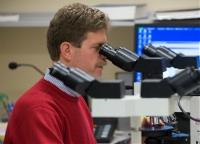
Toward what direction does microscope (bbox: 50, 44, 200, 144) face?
to the viewer's left

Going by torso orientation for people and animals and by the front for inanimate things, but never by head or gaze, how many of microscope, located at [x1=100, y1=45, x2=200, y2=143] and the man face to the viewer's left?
1

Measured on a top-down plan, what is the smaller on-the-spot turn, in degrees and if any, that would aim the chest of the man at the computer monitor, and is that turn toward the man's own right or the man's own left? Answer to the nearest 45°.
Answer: approximately 45° to the man's own left

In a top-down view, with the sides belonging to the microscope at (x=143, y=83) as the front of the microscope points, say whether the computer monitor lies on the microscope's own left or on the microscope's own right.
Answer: on the microscope's own right

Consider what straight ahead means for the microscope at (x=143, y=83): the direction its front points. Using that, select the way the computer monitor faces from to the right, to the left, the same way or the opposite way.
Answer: to the left

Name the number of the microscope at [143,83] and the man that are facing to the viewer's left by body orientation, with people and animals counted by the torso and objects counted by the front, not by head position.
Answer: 1

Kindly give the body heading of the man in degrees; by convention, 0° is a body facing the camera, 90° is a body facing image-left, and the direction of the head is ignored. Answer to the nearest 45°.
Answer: approximately 270°

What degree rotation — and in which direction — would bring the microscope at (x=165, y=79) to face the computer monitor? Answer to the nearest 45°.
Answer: approximately 90° to its right

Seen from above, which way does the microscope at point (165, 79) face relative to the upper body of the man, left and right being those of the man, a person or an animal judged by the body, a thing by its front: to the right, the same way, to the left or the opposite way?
the opposite way

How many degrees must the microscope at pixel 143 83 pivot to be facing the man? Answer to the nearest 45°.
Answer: approximately 45° to its right

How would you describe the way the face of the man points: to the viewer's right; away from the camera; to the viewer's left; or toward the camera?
to the viewer's right

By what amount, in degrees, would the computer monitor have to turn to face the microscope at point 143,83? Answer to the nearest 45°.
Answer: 0° — it already faces it

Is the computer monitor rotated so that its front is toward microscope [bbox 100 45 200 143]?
yes
